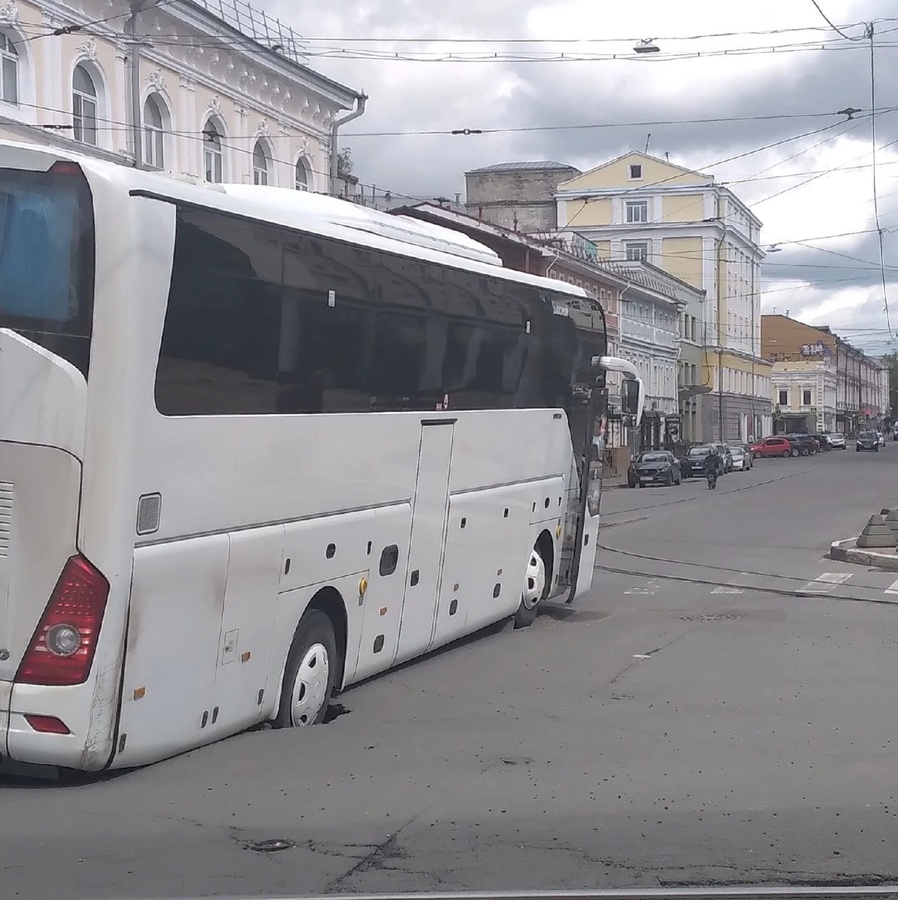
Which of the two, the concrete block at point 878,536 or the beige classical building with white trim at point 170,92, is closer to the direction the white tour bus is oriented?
the concrete block

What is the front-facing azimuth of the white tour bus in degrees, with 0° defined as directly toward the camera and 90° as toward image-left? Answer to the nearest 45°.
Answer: approximately 225°

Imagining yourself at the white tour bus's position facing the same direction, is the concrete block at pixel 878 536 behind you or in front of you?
in front

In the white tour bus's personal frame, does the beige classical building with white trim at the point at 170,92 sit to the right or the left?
on its left
